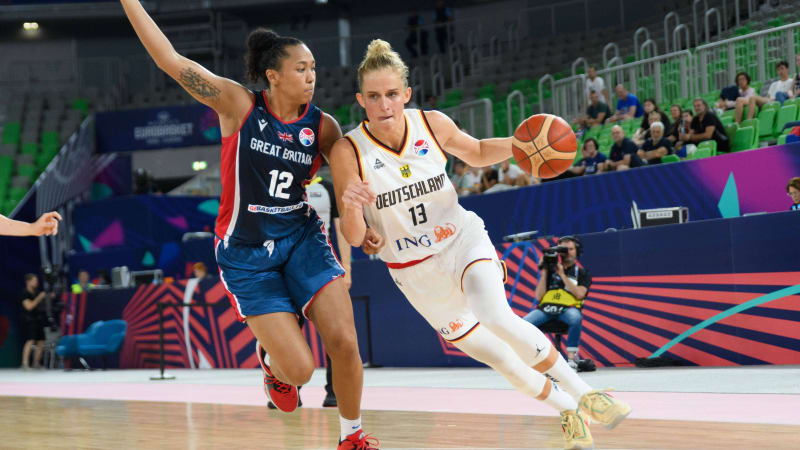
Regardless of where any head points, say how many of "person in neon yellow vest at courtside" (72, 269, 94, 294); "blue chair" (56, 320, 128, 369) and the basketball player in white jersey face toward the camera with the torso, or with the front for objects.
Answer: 2

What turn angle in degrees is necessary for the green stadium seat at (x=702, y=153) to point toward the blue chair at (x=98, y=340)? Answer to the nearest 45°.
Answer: approximately 45° to its right

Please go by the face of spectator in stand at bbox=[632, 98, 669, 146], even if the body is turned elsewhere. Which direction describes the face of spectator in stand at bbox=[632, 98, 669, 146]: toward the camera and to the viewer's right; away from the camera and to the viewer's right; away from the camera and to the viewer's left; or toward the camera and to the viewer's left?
toward the camera and to the viewer's left

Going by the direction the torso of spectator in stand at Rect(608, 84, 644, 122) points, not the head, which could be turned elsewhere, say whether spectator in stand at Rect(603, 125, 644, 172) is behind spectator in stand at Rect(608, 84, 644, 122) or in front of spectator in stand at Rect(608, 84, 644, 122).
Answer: in front

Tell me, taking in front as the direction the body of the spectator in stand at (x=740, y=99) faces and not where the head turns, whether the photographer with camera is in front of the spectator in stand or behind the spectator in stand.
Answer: in front

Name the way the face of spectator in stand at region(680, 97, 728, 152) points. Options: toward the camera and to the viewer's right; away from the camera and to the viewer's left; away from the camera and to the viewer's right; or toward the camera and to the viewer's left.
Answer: toward the camera and to the viewer's left

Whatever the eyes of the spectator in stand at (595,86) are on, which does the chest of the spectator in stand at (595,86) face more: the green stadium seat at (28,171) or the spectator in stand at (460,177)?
the spectator in stand

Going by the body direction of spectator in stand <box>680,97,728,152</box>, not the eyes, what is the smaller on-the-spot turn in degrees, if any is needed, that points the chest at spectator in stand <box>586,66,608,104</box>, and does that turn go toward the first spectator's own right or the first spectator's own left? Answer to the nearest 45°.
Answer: approximately 90° to the first spectator's own right

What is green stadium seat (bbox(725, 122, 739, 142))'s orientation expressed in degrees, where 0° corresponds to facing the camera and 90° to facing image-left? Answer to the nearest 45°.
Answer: approximately 45°

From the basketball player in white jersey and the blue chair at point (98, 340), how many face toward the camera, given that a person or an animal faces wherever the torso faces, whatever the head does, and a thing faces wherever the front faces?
1
